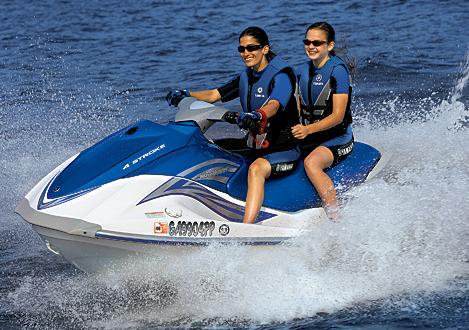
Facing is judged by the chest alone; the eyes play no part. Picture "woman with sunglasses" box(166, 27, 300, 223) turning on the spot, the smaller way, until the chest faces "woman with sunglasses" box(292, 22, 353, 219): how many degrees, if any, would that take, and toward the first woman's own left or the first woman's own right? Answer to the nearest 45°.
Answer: approximately 135° to the first woman's own left

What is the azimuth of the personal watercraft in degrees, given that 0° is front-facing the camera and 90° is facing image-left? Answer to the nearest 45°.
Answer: approximately 45°

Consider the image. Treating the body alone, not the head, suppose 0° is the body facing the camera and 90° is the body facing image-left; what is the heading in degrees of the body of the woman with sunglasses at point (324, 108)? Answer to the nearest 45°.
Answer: approximately 45°

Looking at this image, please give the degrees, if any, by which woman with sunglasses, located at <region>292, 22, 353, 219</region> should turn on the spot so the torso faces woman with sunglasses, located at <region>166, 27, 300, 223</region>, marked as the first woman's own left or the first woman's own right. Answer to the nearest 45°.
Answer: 0° — they already face them

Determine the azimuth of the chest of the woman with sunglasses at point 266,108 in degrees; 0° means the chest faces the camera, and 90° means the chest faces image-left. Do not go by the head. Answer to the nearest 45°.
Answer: approximately 45°
